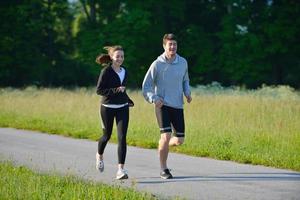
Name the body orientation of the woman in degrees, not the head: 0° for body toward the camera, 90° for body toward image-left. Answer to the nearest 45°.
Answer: approximately 315°

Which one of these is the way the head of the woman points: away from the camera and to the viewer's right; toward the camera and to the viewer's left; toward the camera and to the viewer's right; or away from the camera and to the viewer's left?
toward the camera and to the viewer's right

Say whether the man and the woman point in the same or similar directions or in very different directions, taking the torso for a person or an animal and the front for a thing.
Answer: same or similar directions

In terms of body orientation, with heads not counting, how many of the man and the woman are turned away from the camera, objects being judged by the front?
0

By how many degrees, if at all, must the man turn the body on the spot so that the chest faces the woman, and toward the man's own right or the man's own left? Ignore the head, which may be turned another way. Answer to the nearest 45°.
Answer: approximately 135° to the man's own right

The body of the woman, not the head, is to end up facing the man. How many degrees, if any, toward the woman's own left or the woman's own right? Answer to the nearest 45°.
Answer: approximately 45° to the woman's own left
